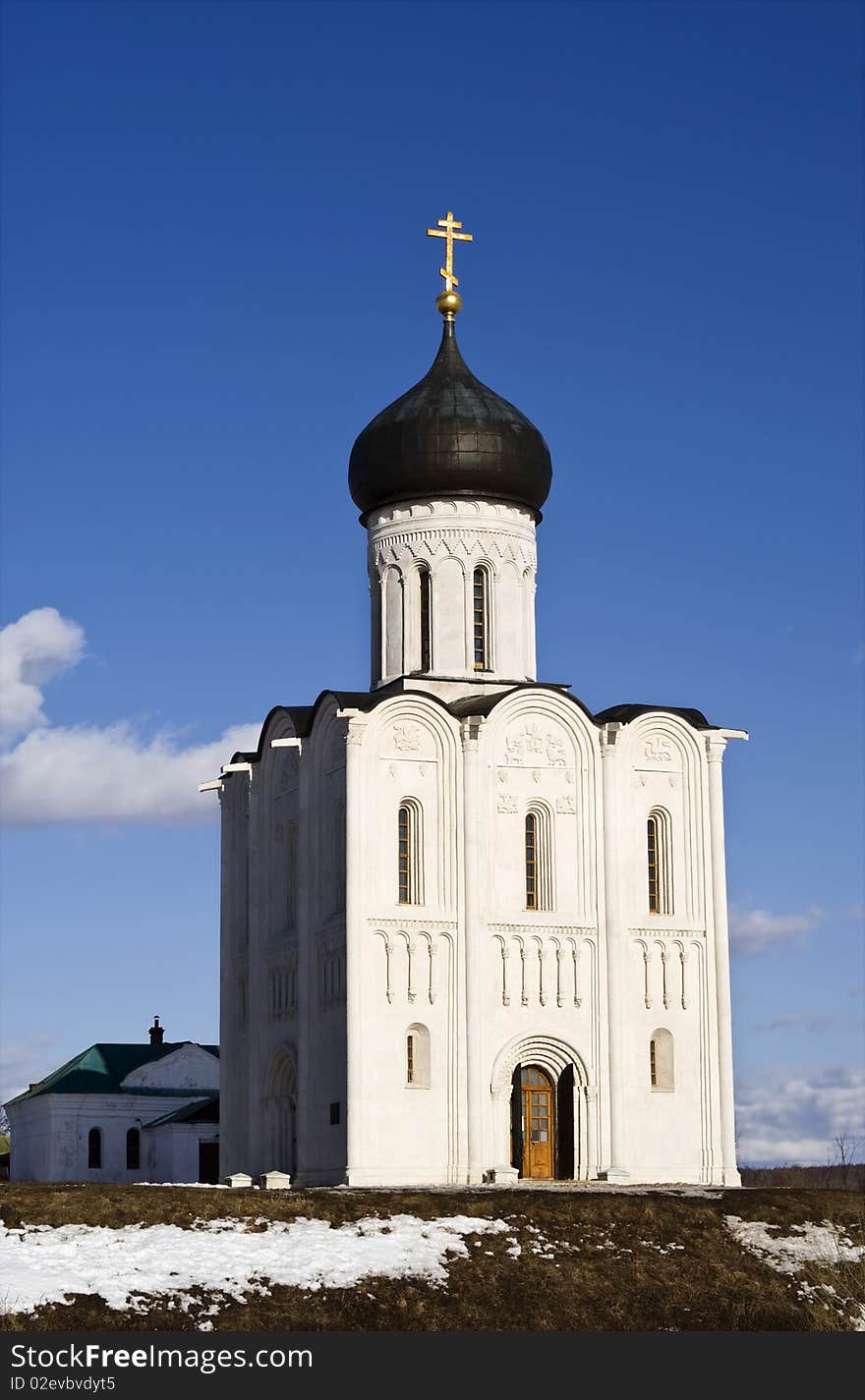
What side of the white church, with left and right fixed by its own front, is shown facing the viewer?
front

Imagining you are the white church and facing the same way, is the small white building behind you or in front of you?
behind
